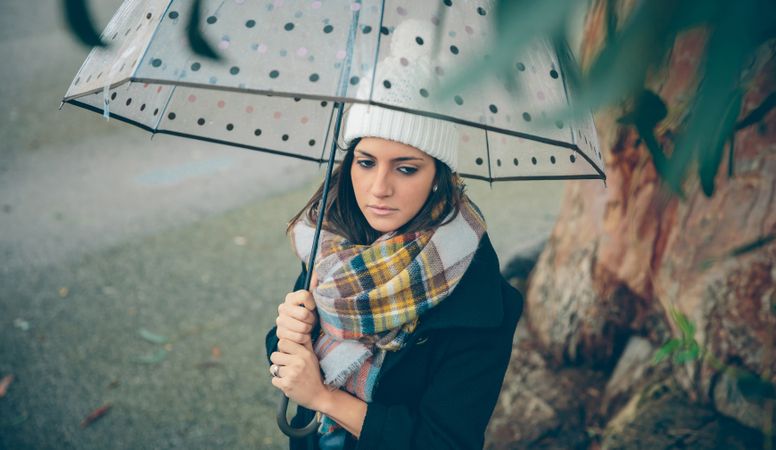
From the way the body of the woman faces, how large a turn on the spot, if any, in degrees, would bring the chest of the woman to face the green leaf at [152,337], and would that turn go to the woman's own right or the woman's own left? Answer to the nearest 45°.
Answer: approximately 90° to the woman's own right

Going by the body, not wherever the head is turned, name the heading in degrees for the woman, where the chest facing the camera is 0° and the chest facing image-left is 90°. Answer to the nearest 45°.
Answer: approximately 45°

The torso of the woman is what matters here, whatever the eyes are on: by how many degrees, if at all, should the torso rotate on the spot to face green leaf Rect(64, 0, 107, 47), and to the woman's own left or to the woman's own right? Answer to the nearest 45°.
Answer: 0° — they already face it

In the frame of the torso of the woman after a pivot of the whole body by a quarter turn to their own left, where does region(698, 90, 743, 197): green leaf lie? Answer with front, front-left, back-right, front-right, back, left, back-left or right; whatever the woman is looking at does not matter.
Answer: front

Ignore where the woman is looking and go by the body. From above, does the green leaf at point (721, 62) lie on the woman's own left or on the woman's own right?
on the woman's own left

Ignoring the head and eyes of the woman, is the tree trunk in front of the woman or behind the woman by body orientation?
behind

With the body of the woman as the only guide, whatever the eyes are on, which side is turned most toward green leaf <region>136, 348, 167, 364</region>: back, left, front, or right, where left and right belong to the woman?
right

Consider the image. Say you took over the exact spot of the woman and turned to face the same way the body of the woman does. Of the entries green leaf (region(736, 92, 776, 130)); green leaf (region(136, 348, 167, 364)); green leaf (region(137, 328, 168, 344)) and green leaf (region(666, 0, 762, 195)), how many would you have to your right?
2

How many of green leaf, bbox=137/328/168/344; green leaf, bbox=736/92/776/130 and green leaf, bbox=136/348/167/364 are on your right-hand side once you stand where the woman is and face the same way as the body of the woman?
2
